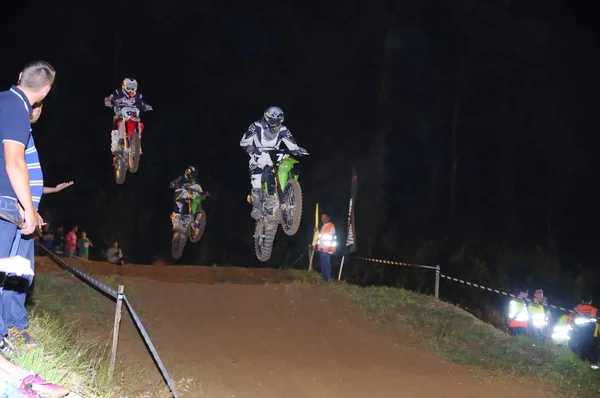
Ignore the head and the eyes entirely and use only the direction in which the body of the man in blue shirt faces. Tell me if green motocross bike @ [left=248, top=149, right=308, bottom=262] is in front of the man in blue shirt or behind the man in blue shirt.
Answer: in front

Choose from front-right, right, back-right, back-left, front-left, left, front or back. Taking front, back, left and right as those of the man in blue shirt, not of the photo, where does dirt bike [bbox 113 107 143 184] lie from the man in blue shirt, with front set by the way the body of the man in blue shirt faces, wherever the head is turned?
front-left

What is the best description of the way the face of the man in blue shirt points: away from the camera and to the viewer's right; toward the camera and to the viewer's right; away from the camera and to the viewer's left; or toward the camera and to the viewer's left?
away from the camera and to the viewer's right

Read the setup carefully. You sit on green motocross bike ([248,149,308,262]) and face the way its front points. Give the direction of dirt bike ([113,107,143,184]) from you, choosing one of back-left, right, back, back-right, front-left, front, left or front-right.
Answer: back

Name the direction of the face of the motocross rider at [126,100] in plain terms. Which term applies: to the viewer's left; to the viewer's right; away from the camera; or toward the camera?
toward the camera

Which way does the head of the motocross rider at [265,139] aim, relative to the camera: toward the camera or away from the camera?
toward the camera

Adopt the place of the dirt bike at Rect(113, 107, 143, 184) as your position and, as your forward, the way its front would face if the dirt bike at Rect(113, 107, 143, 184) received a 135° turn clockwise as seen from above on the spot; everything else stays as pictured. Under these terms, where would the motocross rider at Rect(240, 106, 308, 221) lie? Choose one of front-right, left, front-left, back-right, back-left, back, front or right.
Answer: back

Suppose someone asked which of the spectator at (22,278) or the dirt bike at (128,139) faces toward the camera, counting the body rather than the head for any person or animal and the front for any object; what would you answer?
the dirt bike

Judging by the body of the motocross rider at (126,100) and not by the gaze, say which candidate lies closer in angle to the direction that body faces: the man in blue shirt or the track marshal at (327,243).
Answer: the man in blue shirt

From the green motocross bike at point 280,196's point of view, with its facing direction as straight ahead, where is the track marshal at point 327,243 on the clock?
The track marshal is roughly at 8 o'clock from the green motocross bike.

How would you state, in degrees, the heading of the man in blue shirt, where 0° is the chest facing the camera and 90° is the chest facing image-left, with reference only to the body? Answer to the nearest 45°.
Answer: approximately 225°

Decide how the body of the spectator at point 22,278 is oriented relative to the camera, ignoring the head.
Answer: to the viewer's right

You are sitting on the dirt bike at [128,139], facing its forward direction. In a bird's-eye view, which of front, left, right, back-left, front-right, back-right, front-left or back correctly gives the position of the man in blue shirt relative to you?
front

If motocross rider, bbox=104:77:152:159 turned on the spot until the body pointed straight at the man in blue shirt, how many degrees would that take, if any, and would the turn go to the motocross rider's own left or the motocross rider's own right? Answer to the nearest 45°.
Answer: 0° — they already face them

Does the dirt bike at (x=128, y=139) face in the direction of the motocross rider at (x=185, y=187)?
no

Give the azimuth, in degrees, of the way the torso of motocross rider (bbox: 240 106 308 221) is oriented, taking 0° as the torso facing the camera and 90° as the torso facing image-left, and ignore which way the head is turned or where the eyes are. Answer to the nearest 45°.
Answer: approximately 315°

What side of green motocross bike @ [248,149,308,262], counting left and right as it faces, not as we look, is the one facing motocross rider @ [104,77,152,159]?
back

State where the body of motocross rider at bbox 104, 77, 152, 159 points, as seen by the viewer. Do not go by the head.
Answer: toward the camera
